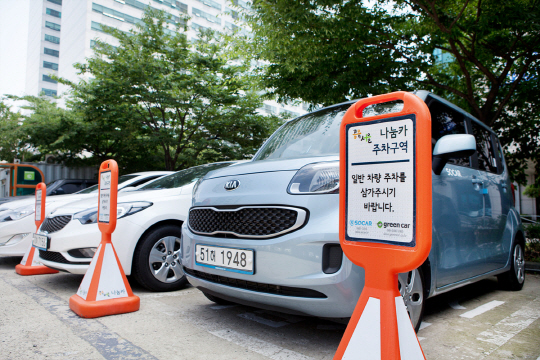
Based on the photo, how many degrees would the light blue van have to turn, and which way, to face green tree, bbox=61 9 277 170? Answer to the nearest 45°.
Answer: approximately 90° to its right

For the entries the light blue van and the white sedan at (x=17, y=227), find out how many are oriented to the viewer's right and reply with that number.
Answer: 0

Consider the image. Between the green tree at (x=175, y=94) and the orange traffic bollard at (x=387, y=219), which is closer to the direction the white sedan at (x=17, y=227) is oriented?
the orange traffic bollard

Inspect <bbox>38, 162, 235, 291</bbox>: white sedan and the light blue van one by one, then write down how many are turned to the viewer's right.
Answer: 0

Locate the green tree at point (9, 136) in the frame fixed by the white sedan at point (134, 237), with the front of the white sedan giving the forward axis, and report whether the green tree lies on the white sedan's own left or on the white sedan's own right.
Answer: on the white sedan's own right

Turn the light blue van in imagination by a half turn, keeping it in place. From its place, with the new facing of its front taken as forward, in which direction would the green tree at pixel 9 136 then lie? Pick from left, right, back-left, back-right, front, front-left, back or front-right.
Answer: left

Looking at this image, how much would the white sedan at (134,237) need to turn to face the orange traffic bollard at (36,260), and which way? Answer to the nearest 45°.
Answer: approximately 90° to its right

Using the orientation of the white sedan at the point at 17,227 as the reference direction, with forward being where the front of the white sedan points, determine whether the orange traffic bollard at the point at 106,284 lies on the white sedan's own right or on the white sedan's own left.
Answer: on the white sedan's own left

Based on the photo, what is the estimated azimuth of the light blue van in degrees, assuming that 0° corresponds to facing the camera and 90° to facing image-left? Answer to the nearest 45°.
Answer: approximately 45°

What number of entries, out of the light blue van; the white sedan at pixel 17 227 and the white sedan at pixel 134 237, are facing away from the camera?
0

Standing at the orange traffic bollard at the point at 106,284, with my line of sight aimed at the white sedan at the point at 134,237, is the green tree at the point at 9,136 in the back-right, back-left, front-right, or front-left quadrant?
front-left

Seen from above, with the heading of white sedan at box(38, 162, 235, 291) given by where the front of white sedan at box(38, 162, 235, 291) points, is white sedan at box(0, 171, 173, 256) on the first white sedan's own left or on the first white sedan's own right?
on the first white sedan's own right

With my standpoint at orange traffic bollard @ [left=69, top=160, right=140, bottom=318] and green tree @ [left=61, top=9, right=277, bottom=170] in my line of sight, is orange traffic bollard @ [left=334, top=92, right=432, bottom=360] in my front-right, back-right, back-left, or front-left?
back-right

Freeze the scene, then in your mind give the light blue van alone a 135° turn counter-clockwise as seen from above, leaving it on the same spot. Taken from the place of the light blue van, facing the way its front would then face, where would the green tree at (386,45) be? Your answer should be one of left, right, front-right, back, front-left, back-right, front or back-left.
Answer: left

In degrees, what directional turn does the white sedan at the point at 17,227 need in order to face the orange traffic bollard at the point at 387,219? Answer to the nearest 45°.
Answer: approximately 45° to its left

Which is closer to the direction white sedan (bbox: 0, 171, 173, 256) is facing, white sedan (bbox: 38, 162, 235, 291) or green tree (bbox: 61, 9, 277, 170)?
the white sedan

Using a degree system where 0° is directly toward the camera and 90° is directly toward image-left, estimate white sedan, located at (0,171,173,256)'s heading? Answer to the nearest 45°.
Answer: approximately 45°
